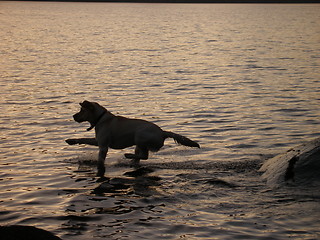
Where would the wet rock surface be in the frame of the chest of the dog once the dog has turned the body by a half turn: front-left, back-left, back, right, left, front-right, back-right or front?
front-right

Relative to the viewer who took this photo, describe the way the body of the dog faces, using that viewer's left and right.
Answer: facing to the left of the viewer

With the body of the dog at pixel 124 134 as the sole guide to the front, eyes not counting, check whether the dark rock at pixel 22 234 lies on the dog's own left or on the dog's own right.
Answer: on the dog's own left
